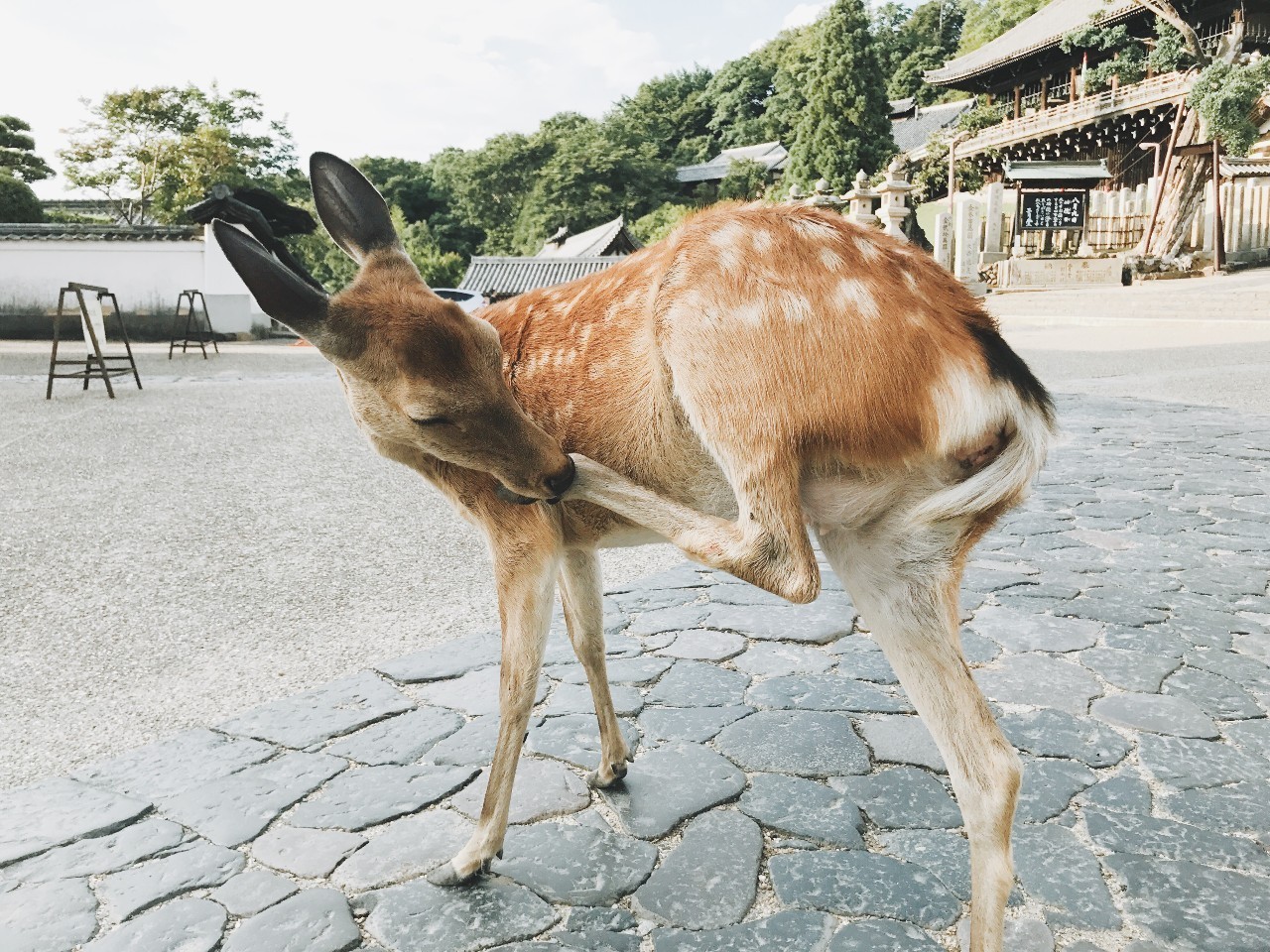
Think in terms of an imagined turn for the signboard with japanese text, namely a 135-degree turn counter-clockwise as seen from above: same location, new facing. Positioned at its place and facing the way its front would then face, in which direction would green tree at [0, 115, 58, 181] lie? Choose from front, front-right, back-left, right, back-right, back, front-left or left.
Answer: back-left

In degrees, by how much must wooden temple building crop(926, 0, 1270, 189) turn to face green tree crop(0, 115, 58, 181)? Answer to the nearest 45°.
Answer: approximately 45° to its right

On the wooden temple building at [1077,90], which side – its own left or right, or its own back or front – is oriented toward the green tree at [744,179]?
right

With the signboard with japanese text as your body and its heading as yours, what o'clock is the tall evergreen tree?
The tall evergreen tree is roughly at 5 o'clock from the signboard with japanese text.

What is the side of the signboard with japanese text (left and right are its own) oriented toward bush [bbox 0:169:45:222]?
right

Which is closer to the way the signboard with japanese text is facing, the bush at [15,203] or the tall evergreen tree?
the bush

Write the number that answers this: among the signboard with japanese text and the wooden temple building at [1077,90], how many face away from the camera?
0

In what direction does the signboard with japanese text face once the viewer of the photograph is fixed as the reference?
facing the viewer

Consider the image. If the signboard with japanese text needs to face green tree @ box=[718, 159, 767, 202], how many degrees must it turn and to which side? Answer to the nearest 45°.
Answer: approximately 135° to its right

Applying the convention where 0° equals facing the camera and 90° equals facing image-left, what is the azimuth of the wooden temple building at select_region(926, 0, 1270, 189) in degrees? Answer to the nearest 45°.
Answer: approximately 45°
